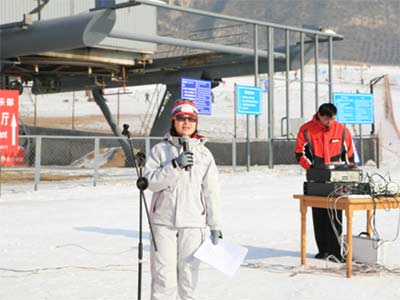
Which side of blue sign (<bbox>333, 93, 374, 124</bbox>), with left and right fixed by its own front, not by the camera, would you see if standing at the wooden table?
front

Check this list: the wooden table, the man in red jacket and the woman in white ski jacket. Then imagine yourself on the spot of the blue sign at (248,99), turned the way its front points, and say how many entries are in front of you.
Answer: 3

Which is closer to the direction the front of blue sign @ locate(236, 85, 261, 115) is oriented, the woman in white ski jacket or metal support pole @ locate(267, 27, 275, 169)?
the woman in white ski jacket

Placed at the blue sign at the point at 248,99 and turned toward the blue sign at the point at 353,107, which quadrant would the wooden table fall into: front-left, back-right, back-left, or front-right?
back-right

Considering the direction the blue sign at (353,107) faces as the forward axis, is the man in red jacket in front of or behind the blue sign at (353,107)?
in front

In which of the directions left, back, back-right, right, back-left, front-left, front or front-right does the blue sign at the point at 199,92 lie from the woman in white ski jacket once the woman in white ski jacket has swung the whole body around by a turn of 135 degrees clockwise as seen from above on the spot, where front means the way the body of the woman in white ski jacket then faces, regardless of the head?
front-right

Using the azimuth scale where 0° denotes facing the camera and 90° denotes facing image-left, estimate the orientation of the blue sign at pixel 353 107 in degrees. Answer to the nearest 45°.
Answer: approximately 0°

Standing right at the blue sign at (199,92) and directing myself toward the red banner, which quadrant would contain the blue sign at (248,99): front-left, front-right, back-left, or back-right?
back-left
